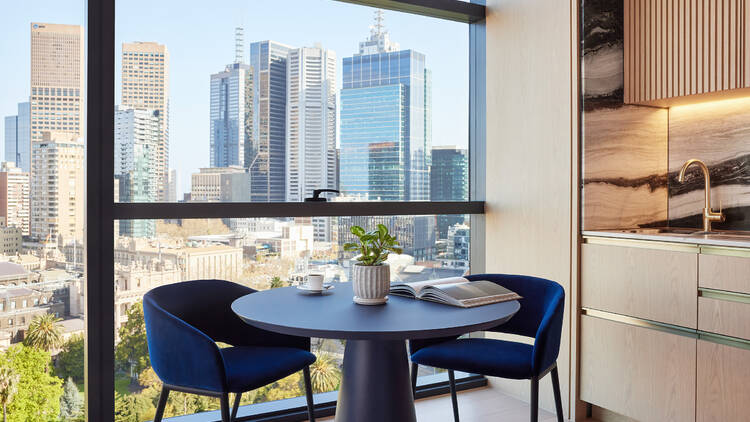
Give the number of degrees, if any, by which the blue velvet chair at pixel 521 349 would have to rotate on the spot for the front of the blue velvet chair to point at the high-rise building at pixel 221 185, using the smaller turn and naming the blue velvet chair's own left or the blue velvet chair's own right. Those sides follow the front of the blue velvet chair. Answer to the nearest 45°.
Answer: approximately 45° to the blue velvet chair's own right

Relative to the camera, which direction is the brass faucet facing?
to the viewer's left

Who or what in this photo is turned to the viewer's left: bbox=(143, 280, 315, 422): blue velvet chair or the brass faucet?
the brass faucet

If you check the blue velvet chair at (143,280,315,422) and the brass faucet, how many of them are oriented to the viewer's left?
1

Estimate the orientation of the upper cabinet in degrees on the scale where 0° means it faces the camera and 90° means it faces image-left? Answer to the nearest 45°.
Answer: approximately 45°
